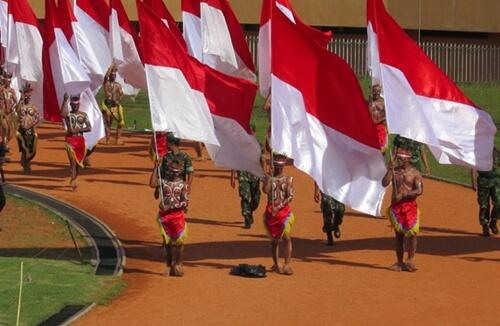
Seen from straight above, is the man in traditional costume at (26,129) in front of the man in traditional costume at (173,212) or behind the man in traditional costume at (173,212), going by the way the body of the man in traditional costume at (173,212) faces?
behind

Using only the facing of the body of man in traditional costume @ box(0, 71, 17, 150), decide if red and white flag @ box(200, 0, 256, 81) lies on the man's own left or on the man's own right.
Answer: on the man's own left

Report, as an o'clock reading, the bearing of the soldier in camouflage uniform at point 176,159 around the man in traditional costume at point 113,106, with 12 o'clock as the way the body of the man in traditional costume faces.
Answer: The soldier in camouflage uniform is roughly at 12 o'clock from the man in traditional costume.

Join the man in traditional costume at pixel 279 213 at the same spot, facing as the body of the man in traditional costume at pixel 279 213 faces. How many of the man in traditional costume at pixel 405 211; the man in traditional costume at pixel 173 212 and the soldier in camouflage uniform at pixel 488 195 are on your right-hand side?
1

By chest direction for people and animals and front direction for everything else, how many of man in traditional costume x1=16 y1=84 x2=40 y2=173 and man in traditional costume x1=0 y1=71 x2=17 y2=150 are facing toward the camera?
2

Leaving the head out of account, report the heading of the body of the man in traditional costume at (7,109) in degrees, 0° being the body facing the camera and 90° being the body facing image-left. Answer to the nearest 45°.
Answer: approximately 0°
